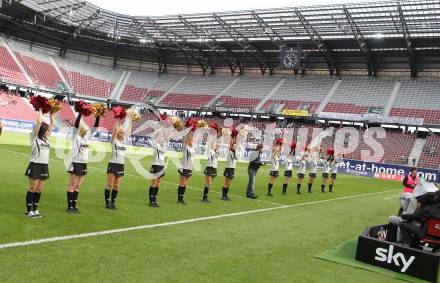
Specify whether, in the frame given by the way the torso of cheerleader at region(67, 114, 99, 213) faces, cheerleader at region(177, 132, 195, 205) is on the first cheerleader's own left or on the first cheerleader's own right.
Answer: on the first cheerleader's own left

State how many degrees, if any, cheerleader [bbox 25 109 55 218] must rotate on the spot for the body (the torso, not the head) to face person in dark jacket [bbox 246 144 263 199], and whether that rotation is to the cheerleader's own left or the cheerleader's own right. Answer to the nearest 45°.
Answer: approximately 90° to the cheerleader's own left

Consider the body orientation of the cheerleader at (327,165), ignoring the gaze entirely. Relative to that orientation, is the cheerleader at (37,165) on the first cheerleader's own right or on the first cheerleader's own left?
on the first cheerleader's own right

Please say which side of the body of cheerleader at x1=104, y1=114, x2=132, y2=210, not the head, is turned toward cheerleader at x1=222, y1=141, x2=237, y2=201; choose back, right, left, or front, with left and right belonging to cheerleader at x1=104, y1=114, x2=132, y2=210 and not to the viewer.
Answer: left

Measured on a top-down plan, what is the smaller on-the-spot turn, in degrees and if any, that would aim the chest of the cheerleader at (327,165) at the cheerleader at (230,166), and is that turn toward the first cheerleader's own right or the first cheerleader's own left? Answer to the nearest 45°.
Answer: approximately 45° to the first cheerleader's own right

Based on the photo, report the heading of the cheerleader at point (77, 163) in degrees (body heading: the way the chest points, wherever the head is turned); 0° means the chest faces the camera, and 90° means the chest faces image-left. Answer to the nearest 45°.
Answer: approximately 315°

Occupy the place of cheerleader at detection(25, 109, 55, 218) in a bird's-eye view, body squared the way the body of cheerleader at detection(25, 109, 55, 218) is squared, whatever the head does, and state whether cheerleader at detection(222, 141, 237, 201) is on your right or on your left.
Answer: on your left

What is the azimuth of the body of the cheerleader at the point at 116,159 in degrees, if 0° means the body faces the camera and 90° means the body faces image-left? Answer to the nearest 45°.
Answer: approximately 315°

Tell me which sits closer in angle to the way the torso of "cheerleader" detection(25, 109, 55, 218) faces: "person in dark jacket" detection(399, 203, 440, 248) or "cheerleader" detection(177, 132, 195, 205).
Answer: the person in dark jacket

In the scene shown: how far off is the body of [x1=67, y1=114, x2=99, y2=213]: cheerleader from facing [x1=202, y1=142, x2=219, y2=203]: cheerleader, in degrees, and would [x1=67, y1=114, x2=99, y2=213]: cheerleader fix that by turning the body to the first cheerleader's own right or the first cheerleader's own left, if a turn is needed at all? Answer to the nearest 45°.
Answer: approximately 90° to the first cheerleader's own left

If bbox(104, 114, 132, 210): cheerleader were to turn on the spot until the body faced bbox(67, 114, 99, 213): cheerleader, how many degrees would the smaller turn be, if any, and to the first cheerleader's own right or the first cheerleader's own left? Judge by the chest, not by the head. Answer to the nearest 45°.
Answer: approximately 90° to the first cheerleader's own right
